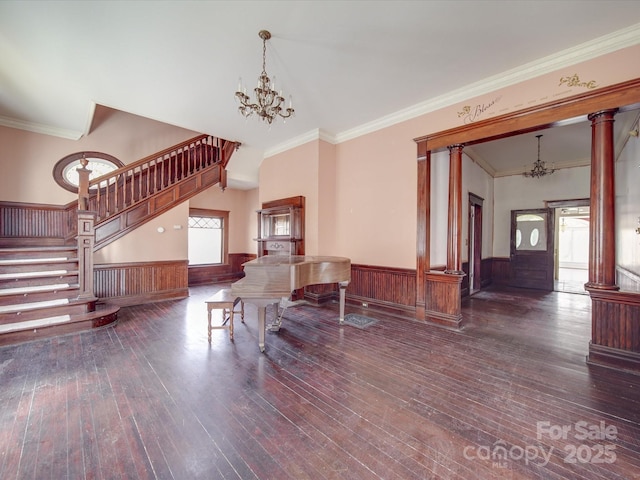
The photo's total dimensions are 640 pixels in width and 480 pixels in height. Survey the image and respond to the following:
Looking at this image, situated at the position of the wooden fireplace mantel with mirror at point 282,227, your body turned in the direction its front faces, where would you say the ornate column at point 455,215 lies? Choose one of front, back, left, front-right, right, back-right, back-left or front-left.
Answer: left

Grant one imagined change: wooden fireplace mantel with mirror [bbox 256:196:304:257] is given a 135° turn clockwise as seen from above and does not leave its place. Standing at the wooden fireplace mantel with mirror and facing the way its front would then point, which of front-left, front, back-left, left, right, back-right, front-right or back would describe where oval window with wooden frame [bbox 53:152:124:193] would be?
left

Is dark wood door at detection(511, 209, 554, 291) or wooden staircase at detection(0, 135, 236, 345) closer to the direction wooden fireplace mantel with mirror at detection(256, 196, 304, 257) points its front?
the wooden staircase

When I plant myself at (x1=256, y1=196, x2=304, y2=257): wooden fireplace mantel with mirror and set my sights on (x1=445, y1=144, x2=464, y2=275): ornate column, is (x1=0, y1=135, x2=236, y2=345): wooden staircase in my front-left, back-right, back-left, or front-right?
back-right

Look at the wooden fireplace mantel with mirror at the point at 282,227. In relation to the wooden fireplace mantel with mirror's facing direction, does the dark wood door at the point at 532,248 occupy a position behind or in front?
behind

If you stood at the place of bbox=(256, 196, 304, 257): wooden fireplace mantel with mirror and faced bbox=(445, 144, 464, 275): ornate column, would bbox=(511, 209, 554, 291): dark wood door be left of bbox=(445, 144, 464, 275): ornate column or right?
left

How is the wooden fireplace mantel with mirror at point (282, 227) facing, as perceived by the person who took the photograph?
facing the viewer and to the left of the viewer

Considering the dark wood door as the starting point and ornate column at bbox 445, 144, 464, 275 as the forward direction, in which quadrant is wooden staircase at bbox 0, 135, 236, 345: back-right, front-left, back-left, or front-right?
front-right
